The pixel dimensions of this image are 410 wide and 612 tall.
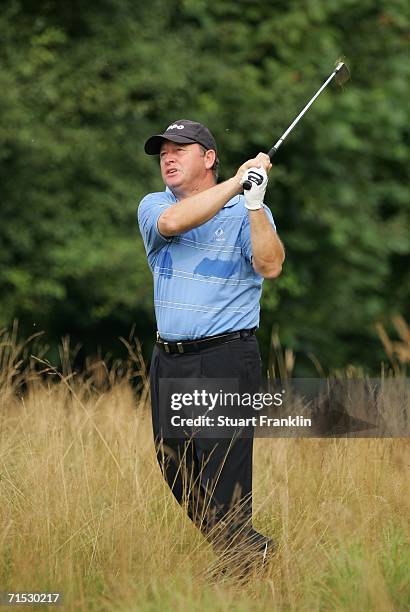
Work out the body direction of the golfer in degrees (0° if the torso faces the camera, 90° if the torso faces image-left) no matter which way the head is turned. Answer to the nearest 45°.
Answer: approximately 45°
